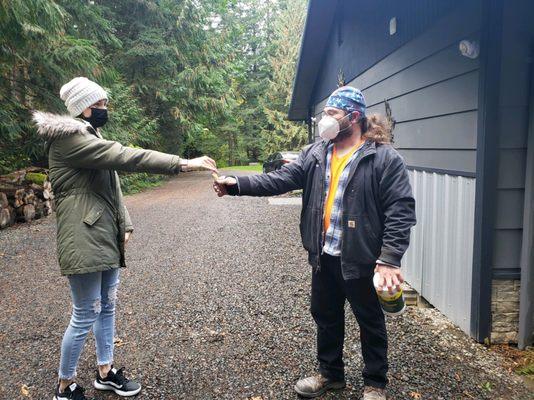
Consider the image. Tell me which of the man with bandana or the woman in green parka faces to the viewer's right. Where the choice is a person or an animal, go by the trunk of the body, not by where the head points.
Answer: the woman in green parka

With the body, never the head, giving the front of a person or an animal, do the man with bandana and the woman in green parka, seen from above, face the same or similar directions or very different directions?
very different directions

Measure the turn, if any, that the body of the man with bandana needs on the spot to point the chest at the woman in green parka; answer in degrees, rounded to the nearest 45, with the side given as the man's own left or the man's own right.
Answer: approximately 45° to the man's own right

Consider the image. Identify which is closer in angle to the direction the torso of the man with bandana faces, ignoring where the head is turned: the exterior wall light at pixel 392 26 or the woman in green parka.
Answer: the woman in green parka

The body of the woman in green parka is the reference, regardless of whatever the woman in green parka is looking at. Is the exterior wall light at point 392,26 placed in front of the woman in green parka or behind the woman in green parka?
in front

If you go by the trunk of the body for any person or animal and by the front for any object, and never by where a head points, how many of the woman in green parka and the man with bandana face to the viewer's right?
1

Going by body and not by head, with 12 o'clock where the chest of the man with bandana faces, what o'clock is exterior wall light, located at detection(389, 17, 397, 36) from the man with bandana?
The exterior wall light is roughly at 5 o'clock from the man with bandana.

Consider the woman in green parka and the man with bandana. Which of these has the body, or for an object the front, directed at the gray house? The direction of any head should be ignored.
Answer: the woman in green parka

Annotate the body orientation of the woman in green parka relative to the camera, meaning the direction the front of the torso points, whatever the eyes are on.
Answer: to the viewer's right

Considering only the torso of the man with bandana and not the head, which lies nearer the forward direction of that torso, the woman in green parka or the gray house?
the woman in green parka

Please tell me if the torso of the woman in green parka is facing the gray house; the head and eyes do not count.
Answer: yes

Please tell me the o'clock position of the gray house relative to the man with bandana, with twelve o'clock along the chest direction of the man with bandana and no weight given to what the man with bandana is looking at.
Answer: The gray house is roughly at 6 o'clock from the man with bandana.

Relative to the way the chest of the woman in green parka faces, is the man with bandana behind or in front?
in front

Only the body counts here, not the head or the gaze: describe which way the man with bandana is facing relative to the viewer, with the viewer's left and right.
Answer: facing the viewer and to the left of the viewer
